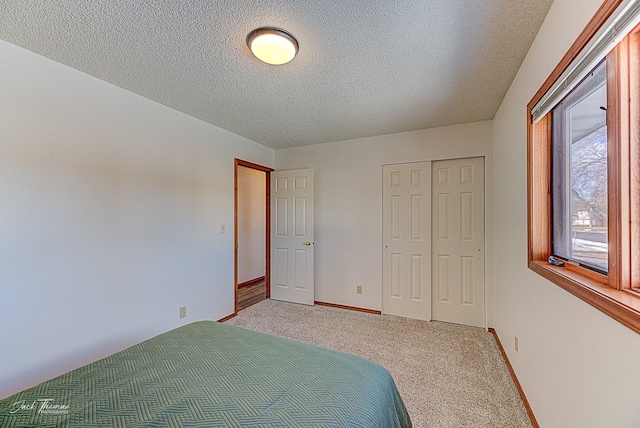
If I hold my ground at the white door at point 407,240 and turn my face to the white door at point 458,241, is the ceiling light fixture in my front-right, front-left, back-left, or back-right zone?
back-right

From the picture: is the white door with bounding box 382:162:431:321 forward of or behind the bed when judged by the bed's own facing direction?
forward

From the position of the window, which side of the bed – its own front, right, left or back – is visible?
right

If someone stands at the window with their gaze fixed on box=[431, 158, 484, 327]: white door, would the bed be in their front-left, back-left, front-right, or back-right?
back-left

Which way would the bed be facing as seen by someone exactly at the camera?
facing away from the viewer and to the right of the viewer

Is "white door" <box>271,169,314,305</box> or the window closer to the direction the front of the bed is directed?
the white door

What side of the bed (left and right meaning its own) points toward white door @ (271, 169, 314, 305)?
front

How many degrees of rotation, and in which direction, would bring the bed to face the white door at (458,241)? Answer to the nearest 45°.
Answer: approximately 45° to its right
